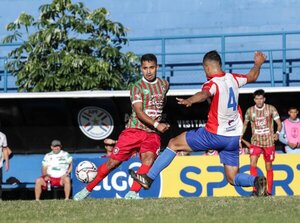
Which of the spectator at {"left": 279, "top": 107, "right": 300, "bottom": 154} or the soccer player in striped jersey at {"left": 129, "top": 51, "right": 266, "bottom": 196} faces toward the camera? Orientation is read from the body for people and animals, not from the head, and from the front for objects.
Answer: the spectator

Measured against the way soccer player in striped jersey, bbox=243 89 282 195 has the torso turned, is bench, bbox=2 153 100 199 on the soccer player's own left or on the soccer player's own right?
on the soccer player's own right

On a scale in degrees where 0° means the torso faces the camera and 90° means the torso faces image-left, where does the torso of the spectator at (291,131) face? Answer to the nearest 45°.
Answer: approximately 0°

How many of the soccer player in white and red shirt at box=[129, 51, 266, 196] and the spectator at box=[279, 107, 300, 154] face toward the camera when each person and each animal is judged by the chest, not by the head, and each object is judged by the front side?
1

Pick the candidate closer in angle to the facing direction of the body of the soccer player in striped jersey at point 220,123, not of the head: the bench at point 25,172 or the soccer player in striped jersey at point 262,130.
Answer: the bench

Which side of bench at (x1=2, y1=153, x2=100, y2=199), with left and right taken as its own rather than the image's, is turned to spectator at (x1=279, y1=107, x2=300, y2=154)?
left

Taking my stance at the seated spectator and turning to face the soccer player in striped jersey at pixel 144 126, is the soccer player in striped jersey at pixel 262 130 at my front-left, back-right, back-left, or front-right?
front-left

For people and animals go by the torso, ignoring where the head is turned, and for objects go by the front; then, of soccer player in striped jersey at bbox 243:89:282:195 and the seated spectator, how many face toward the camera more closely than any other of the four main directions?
2

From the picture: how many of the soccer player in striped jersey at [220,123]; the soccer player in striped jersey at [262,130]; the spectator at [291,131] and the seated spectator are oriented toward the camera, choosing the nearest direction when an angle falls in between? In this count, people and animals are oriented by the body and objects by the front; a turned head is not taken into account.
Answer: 3

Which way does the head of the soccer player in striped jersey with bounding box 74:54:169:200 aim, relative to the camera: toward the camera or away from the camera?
toward the camera

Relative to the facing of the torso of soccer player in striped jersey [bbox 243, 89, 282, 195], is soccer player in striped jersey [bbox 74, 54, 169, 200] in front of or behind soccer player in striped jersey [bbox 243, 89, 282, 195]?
in front

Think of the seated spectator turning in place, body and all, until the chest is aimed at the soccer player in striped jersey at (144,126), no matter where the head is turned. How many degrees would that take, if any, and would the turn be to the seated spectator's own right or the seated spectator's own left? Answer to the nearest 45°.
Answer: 0° — they already face them

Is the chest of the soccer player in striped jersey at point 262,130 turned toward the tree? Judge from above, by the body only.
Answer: no

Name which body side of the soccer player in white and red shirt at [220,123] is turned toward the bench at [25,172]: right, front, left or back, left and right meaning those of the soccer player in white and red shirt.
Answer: front

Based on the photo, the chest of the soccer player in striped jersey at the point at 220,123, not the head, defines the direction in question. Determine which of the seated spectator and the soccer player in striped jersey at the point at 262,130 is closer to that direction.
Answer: the seated spectator

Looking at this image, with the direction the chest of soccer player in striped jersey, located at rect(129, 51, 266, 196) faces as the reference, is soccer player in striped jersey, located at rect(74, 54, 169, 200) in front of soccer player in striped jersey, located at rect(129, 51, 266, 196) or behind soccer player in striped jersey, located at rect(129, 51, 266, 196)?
in front

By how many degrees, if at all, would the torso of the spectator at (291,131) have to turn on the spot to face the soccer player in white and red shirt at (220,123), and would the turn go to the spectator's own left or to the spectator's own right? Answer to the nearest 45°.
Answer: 0° — they already face them

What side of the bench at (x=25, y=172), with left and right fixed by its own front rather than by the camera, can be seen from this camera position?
front

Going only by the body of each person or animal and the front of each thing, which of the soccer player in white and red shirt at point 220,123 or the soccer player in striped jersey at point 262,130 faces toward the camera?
the soccer player in striped jersey at point 262,130

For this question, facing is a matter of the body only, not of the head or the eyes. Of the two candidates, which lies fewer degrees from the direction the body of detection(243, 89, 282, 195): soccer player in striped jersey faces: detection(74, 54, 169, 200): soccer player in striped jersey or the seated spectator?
the soccer player in striped jersey
